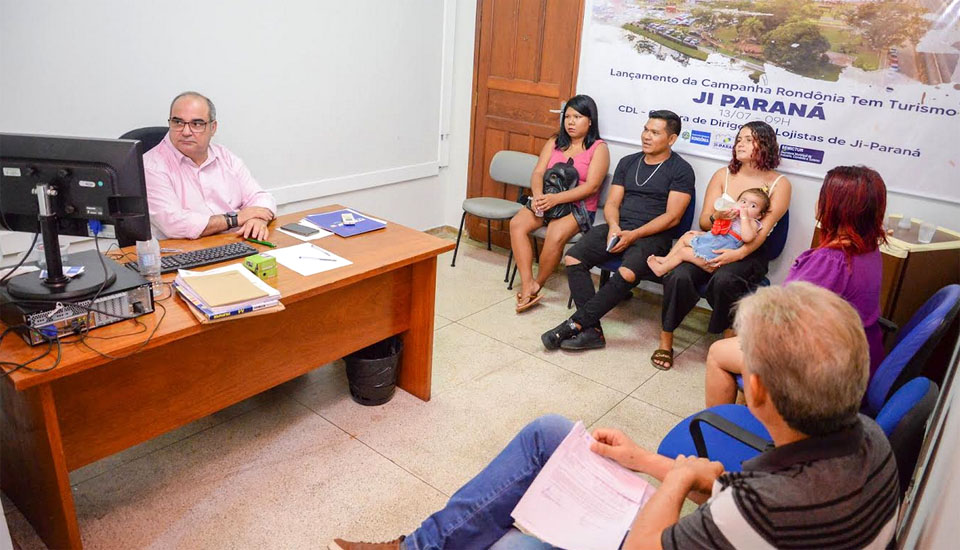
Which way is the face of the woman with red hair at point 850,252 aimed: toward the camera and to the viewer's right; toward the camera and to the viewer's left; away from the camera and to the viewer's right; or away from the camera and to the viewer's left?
away from the camera and to the viewer's left

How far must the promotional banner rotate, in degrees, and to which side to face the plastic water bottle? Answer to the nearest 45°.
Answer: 0° — it already faces it

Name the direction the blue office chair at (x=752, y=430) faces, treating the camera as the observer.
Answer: facing to the left of the viewer

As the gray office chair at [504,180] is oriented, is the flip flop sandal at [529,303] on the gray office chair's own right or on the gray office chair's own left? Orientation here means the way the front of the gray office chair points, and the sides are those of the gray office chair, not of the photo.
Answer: on the gray office chair's own left

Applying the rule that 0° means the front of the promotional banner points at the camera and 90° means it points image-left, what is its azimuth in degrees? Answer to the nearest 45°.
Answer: approximately 45°

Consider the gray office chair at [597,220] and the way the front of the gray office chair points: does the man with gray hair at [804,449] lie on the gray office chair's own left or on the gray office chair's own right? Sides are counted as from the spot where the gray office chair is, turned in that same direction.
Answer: on the gray office chair's own left

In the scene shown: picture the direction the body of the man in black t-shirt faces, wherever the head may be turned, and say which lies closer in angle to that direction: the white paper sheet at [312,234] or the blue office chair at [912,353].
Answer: the white paper sheet

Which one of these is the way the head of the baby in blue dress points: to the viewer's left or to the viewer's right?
to the viewer's left

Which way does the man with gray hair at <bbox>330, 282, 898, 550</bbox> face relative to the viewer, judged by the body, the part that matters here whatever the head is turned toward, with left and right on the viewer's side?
facing away from the viewer and to the left of the viewer

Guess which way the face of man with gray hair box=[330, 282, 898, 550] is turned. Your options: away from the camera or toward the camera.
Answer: away from the camera

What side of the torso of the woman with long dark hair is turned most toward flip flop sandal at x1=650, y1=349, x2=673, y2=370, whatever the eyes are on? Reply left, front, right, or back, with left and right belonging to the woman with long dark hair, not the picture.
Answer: left

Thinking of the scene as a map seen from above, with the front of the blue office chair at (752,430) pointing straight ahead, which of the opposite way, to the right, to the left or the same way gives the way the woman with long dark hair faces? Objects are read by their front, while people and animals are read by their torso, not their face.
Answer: to the left
